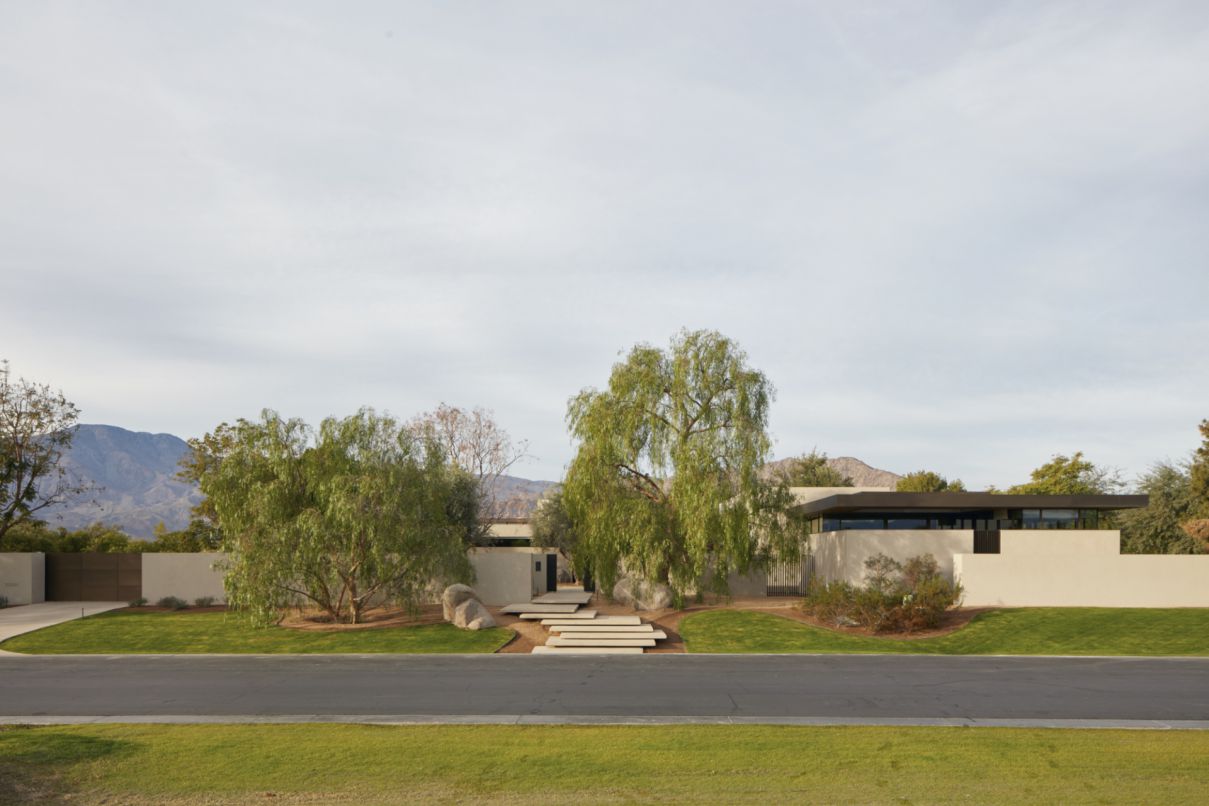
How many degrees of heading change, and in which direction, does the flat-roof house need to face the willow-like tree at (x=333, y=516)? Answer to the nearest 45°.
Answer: approximately 45° to its right

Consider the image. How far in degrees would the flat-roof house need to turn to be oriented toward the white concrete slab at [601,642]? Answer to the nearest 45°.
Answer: approximately 45° to its right

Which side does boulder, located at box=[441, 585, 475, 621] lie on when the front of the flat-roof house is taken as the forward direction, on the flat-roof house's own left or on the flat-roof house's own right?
on the flat-roof house's own right

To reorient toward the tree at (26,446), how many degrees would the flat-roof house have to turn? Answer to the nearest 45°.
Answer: approximately 90° to its right

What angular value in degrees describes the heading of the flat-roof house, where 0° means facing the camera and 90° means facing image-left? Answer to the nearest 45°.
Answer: approximately 0°

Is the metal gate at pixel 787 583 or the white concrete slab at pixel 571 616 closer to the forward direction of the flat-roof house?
the white concrete slab

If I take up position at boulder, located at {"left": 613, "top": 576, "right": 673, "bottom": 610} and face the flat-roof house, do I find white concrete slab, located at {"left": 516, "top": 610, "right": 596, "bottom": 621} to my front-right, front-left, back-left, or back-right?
back-right

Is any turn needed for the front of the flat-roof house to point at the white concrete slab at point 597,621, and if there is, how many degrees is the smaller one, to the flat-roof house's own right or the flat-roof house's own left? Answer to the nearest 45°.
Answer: approximately 45° to the flat-roof house's own right

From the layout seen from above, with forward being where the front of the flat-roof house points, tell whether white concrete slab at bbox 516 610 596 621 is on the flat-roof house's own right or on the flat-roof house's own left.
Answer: on the flat-roof house's own right
